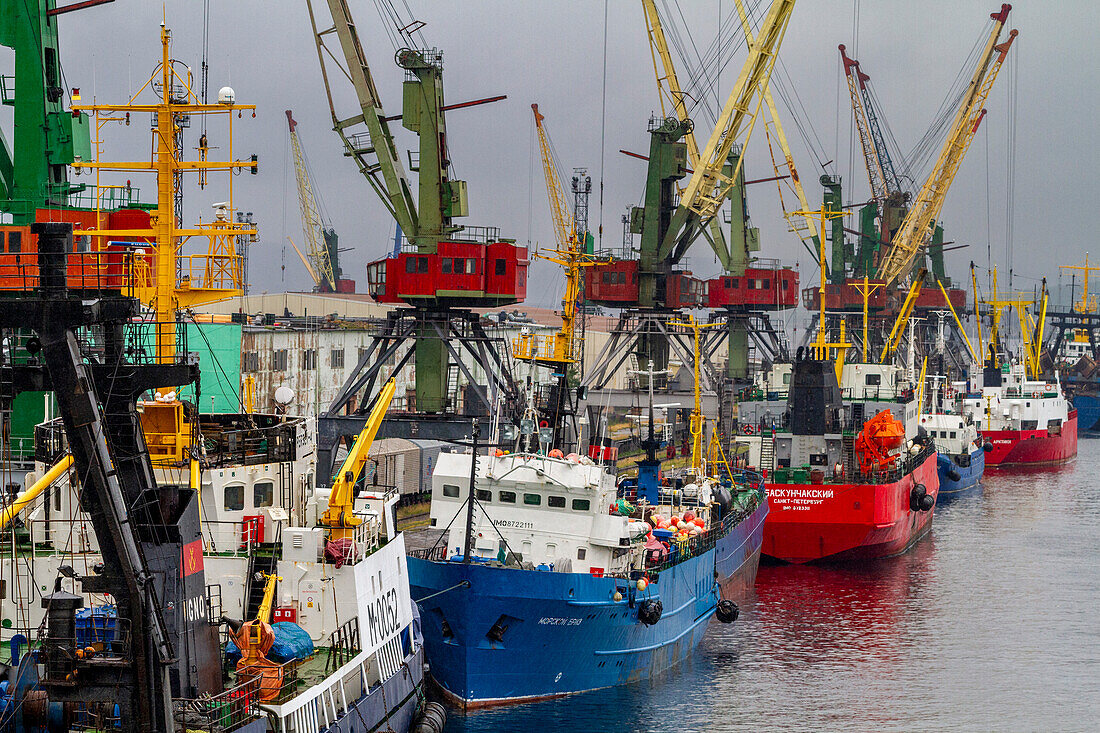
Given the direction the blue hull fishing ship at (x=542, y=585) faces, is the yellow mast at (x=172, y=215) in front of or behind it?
in front

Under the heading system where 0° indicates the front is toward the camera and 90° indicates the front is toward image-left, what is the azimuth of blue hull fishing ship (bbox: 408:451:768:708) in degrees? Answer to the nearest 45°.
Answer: approximately 45°
